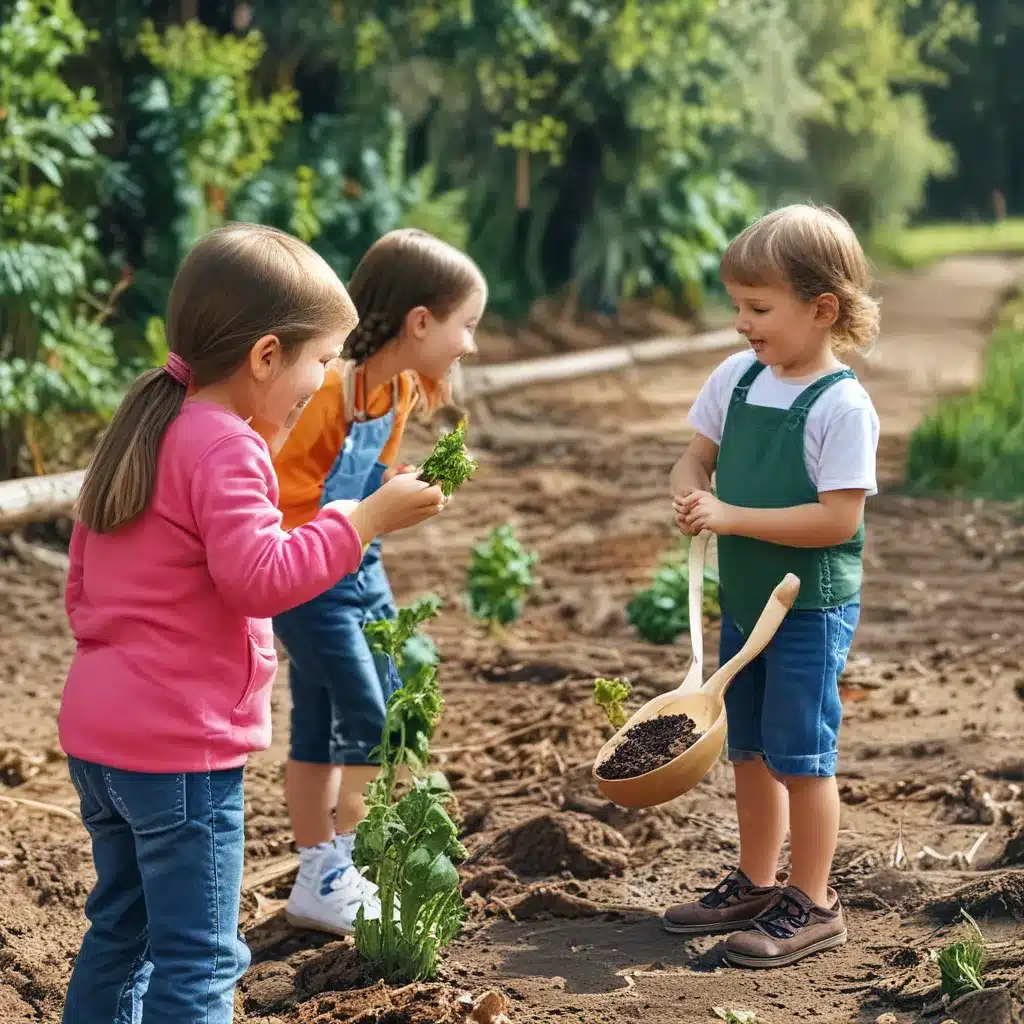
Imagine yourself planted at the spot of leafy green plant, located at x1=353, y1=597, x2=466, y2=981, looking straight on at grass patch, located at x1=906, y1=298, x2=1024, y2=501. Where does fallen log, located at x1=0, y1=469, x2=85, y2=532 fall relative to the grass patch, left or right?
left

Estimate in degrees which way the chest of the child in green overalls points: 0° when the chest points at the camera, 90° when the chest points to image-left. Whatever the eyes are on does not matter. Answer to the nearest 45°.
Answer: approximately 45°

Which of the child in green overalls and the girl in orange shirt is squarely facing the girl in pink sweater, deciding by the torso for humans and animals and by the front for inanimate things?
the child in green overalls

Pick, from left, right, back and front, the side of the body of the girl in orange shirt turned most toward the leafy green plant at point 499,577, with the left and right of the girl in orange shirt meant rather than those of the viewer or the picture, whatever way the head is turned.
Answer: left

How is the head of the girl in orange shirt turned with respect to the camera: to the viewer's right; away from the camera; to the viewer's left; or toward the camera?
to the viewer's right

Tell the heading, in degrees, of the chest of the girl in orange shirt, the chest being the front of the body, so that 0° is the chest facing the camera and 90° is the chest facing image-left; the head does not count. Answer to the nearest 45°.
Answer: approximately 270°

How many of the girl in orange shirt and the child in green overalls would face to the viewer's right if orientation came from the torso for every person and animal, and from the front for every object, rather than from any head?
1

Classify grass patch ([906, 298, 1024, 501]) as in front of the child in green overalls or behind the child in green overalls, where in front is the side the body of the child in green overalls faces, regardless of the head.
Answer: behind

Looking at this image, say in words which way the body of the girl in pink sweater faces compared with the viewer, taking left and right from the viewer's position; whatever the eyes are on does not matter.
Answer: facing away from the viewer and to the right of the viewer
